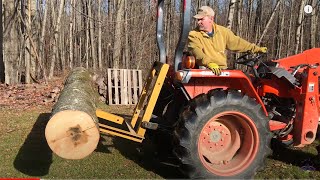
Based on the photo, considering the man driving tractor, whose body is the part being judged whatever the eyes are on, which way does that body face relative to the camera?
toward the camera

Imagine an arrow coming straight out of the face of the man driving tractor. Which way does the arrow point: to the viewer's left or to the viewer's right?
to the viewer's left

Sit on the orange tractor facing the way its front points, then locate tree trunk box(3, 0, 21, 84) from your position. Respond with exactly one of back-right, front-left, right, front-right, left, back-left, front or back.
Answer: back-left

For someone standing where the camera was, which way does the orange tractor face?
facing to the right of the viewer

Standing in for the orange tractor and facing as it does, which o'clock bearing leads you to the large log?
The large log is roughly at 5 o'clock from the orange tractor.

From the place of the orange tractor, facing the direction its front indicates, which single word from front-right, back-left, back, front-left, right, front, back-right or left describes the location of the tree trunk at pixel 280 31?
left
